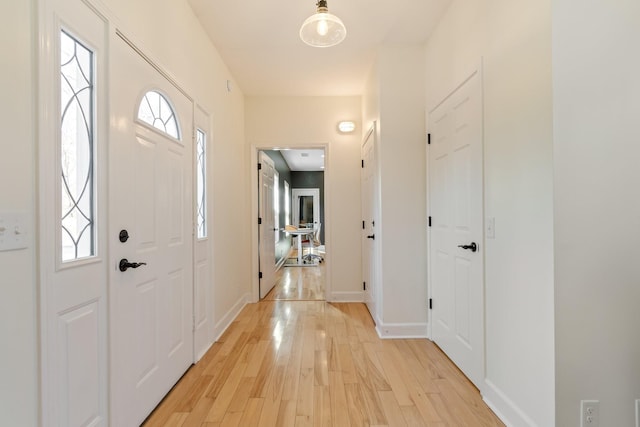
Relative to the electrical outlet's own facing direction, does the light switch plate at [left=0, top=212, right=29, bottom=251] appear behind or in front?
in front

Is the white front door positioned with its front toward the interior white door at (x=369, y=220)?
no

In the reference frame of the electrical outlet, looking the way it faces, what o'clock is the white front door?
The white front door is roughly at 2 o'clock from the electrical outlet.

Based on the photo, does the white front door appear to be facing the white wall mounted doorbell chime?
no

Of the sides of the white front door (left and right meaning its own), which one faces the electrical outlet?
front

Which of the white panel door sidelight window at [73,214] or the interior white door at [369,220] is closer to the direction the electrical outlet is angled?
the white panel door sidelight window

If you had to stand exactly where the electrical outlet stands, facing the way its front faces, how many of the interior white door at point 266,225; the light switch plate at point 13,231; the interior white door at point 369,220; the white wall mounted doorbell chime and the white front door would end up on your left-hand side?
0

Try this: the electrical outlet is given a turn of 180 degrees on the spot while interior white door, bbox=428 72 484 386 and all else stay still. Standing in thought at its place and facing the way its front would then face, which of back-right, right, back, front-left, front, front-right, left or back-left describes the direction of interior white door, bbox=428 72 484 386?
front-left

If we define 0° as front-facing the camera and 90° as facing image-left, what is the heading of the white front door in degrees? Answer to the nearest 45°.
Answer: approximately 315°

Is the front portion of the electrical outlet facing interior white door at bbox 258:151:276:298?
no

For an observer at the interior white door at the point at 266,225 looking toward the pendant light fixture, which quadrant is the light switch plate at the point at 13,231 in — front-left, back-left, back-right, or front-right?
front-right

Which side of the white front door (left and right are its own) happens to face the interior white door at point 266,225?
left

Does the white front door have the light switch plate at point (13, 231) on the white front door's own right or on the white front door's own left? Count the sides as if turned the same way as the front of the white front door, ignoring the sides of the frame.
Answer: on the white front door's own right

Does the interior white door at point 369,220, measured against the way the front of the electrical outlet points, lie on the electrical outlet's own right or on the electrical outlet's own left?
on the electrical outlet's own right
